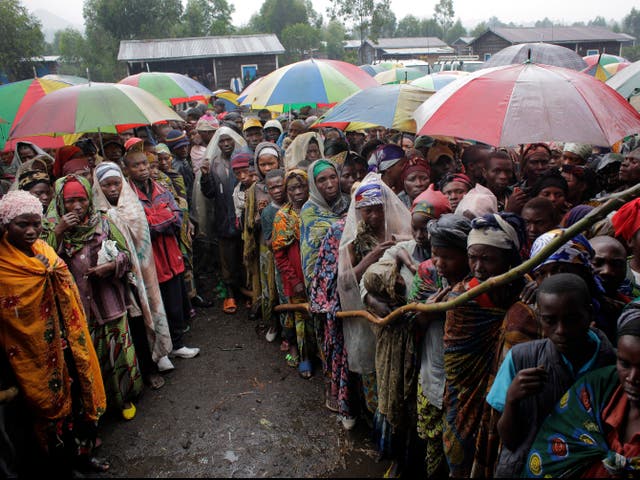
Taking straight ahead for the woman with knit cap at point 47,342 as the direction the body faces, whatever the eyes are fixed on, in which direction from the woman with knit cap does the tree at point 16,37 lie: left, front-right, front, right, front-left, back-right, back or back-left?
back-left

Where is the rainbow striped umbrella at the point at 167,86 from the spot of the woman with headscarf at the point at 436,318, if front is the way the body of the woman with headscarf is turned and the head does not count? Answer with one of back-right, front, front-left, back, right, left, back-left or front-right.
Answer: right

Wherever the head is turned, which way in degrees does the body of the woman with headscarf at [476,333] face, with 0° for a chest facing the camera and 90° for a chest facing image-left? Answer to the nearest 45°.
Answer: approximately 45°

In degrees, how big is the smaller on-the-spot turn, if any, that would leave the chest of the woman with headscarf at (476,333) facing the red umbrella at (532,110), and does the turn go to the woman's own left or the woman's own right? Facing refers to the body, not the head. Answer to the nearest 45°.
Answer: approximately 135° to the woman's own right

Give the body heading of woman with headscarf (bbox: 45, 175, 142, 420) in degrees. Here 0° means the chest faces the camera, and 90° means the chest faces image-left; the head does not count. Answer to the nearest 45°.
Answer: approximately 0°
